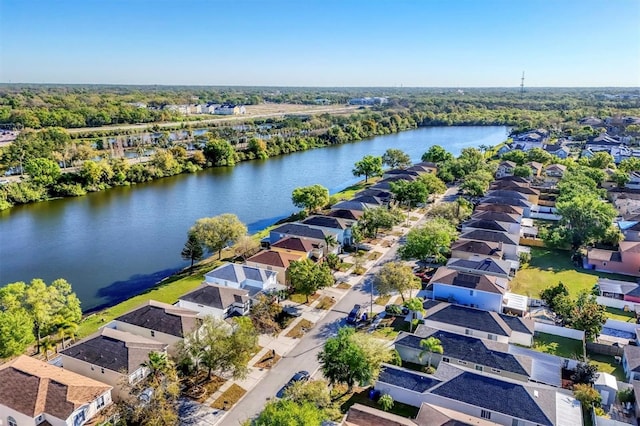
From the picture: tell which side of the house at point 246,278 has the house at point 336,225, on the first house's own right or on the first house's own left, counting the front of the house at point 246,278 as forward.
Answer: on the first house's own left

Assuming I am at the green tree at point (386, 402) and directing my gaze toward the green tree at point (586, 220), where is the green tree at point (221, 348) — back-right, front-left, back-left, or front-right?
back-left

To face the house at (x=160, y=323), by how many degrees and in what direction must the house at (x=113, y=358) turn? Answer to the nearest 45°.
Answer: approximately 90° to its left

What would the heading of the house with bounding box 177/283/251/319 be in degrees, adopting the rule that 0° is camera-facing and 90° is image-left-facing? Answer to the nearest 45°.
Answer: approximately 315°

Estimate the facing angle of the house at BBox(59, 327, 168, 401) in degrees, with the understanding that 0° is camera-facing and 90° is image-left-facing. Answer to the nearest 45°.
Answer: approximately 315°

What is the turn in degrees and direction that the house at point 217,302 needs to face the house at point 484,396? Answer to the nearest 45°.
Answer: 0° — it already faces it

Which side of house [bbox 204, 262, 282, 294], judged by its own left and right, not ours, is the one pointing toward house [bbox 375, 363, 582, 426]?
front

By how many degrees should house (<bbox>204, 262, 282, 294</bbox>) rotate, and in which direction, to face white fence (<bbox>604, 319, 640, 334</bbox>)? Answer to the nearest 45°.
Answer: approximately 45° to its left

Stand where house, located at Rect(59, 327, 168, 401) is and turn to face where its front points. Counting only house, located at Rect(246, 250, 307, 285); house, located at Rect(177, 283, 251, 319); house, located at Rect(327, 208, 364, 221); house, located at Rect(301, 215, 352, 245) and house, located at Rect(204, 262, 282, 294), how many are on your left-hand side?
5

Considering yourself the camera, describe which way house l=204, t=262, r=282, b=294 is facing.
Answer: facing the viewer and to the right of the viewer

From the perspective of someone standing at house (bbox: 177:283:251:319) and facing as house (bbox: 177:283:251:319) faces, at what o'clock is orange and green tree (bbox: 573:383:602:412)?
The orange and green tree is roughly at 12 o'clock from the house.

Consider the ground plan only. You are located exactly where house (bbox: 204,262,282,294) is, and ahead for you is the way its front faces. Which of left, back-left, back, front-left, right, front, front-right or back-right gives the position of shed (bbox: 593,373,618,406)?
front

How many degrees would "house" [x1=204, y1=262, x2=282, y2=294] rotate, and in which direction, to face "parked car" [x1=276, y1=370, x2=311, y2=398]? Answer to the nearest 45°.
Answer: approximately 45° to its right
